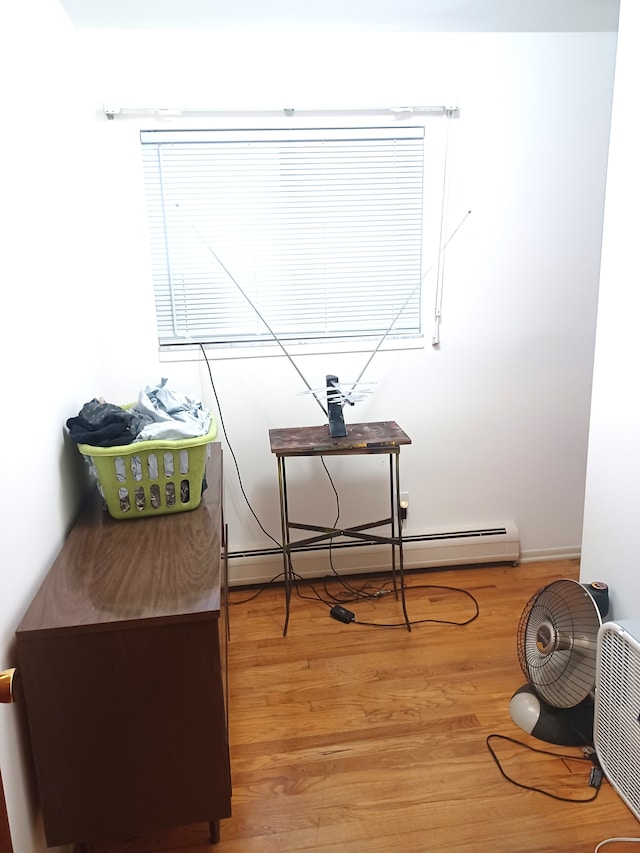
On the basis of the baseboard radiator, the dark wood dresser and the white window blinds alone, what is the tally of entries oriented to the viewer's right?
1

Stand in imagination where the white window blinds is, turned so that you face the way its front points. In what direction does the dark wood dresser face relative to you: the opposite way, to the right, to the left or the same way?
to the left

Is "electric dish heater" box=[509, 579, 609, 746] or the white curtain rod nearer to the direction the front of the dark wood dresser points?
the electric dish heater

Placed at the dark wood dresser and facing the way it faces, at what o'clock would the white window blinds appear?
The white window blinds is roughly at 10 o'clock from the dark wood dresser.

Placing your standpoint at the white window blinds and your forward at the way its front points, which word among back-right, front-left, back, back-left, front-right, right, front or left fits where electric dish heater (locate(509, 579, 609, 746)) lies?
front-left

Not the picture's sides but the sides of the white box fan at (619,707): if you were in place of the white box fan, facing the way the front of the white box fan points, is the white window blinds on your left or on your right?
on your right

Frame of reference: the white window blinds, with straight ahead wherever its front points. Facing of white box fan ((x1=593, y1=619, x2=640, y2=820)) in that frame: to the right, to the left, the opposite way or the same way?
to the right

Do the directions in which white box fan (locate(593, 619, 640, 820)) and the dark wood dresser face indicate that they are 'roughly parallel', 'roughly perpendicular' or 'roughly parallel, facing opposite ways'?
roughly parallel, facing opposite ways

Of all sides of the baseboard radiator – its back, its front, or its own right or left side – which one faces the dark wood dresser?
front

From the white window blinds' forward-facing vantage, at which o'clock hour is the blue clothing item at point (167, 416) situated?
The blue clothing item is roughly at 1 o'clock from the white window blinds.

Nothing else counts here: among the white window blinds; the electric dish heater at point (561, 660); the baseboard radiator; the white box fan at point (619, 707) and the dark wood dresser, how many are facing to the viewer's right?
1

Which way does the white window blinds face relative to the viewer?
toward the camera

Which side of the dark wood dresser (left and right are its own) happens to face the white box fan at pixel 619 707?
front

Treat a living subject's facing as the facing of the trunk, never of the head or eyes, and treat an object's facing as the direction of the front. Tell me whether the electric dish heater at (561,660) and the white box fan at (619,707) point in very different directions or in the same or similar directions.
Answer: same or similar directions

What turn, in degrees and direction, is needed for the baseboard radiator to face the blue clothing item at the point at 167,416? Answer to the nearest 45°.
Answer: approximately 45° to its right

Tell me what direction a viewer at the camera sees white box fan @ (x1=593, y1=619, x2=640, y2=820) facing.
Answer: facing the viewer and to the left of the viewer
